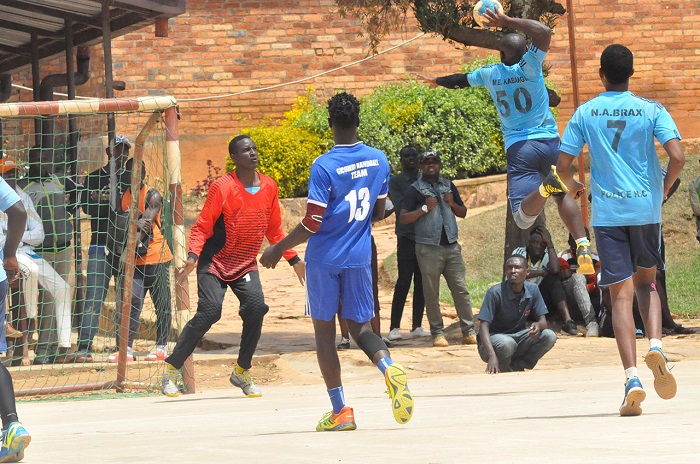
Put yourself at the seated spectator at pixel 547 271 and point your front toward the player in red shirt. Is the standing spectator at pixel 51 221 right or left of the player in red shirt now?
right

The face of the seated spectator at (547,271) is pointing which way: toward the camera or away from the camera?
toward the camera

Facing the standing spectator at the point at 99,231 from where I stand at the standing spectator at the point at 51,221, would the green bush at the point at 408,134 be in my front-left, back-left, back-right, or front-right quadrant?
front-left

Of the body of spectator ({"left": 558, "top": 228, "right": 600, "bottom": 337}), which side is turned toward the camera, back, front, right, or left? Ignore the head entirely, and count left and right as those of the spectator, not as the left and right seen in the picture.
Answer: front

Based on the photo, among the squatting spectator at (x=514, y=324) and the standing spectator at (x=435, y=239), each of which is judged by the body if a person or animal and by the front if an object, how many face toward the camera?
2

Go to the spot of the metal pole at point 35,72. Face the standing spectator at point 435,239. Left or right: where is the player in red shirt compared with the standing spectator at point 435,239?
right

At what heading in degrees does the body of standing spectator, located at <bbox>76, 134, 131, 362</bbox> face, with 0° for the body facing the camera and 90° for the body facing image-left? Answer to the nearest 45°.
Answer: approximately 315°

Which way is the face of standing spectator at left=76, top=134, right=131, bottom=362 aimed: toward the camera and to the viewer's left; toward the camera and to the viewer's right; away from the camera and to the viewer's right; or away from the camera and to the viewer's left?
toward the camera and to the viewer's right

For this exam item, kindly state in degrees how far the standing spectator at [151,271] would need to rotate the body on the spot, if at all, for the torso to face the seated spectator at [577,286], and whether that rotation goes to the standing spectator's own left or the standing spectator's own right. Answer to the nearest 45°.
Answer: approximately 135° to the standing spectator's own left

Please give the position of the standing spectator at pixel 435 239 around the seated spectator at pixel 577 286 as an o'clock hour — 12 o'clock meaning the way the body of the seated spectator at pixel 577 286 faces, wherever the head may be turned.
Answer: the standing spectator at pixel 435 239 is roughly at 2 o'clock from the seated spectator at pixel 577 286.

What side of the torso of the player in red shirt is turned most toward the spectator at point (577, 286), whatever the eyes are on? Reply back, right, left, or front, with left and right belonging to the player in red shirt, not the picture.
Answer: left

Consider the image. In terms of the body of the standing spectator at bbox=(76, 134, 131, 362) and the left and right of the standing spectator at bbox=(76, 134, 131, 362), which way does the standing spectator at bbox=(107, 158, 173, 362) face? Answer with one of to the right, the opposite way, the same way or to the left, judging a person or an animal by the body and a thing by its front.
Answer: to the right

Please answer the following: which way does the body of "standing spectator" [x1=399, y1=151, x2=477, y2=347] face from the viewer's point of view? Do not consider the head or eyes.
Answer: toward the camera

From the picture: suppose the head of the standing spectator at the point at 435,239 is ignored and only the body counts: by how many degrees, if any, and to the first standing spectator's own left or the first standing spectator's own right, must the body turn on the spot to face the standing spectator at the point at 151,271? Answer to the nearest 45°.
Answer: approximately 90° to the first standing spectator's own right

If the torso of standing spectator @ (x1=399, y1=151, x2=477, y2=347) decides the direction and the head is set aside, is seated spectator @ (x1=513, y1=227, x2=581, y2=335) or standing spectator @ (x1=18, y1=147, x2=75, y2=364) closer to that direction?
the standing spectator

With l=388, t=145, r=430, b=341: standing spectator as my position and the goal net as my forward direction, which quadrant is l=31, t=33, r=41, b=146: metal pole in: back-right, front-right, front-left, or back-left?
front-right

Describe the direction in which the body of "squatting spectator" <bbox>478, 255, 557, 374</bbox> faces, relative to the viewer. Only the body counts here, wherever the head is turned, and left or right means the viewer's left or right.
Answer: facing the viewer

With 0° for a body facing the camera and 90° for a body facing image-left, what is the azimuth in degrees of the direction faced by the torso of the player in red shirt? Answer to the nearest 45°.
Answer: approximately 315°
